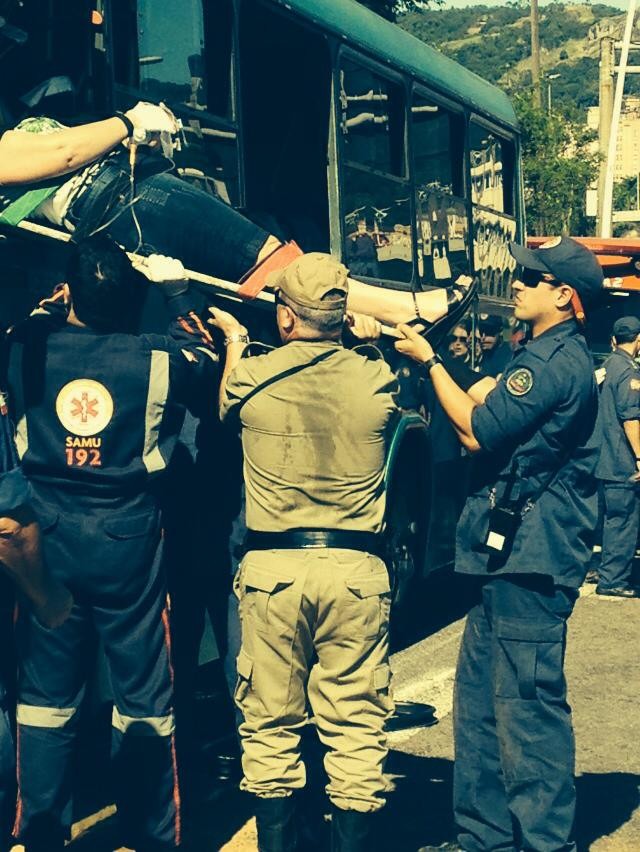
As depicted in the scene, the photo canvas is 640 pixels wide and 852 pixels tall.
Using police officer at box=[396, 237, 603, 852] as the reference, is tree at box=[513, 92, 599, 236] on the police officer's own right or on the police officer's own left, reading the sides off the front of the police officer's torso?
on the police officer's own right

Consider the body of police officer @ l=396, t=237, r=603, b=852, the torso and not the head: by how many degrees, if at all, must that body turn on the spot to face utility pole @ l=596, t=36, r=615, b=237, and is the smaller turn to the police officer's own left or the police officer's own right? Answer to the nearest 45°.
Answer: approximately 90° to the police officer's own right

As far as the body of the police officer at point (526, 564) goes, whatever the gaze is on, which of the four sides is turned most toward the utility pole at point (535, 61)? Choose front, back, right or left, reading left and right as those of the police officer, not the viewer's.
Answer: right

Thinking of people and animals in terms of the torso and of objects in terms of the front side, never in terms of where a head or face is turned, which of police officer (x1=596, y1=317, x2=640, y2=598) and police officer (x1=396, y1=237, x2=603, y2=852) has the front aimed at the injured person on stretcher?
police officer (x1=396, y1=237, x2=603, y2=852)

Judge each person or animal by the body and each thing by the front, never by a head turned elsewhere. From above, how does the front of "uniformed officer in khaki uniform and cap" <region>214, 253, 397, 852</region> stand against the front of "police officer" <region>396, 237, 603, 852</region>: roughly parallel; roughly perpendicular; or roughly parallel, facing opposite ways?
roughly perpendicular

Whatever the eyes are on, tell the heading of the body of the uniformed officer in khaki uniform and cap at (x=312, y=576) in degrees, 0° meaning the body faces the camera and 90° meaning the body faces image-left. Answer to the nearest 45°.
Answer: approximately 180°

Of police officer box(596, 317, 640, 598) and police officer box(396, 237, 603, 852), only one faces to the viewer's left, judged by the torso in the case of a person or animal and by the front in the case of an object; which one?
police officer box(396, 237, 603, 852)

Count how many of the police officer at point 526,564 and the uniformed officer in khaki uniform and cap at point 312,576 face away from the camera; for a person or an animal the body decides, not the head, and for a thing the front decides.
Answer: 1

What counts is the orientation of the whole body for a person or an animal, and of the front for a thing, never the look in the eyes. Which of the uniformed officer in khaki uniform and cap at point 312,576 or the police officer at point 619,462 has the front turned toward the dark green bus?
the uniformed officer in khaki uniform and cap

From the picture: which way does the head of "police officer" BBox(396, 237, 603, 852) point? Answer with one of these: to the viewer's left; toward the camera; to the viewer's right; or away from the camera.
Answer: to the viewer's left

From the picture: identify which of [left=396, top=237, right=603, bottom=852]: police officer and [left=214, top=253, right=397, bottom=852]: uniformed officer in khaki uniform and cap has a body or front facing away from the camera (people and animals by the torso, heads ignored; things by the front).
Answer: the uniformed officer in khaki uniform and cap

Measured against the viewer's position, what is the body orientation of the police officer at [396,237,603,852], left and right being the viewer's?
facing to the left of the viewer
